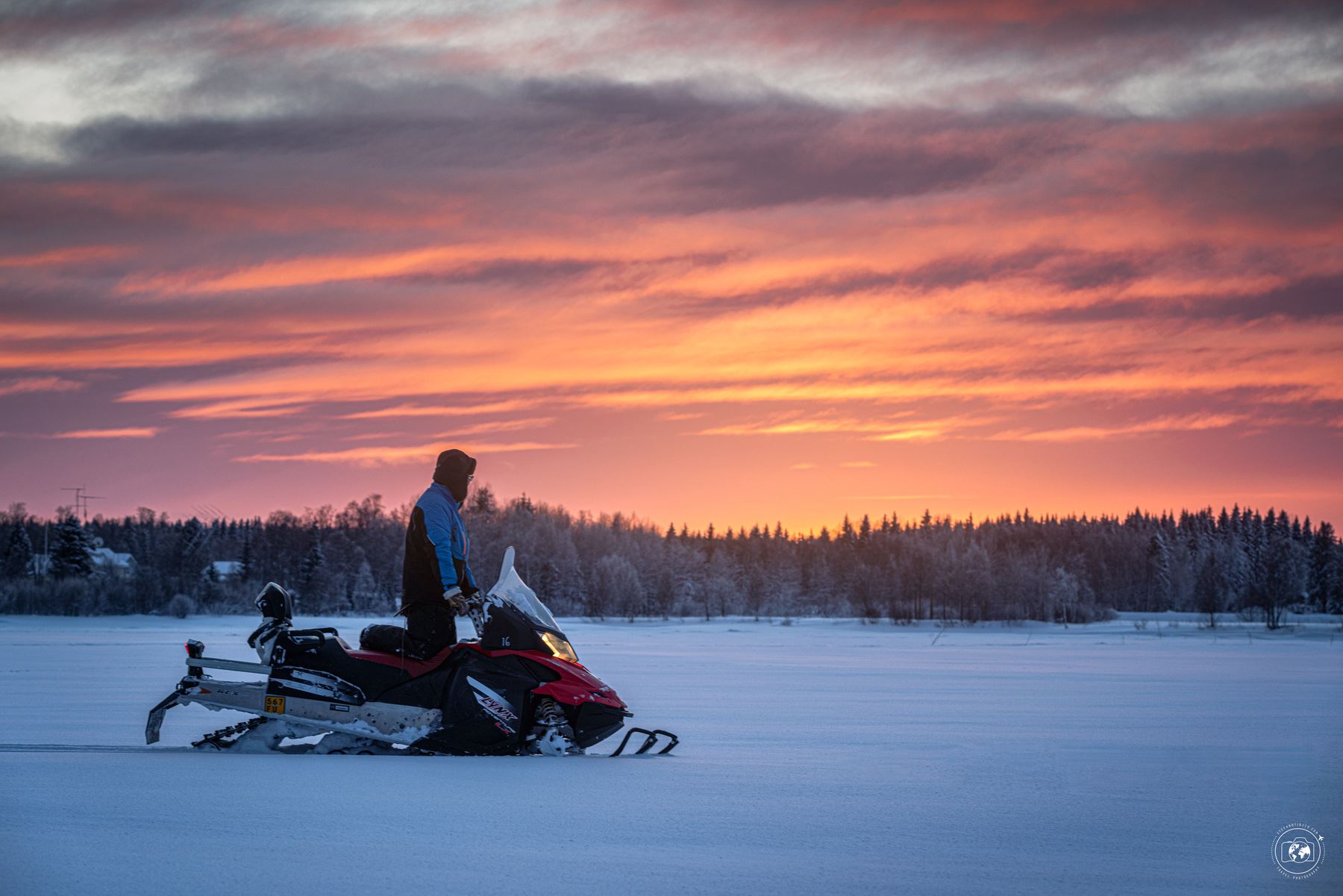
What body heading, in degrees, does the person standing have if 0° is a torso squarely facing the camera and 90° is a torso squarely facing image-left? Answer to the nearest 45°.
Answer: approximately 270°

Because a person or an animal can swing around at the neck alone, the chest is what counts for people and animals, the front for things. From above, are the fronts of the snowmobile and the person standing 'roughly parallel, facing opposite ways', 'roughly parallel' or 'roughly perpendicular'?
roughly parallel

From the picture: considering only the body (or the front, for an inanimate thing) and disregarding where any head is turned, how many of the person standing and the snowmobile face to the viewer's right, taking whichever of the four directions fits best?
2

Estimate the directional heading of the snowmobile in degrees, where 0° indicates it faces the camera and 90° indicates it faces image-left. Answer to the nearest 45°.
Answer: approximately 270°

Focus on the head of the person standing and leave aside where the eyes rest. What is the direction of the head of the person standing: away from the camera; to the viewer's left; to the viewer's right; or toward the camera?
to the viewer's right
